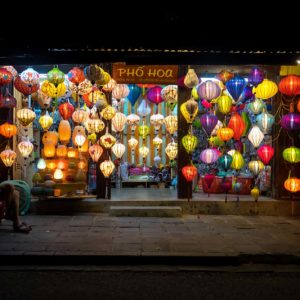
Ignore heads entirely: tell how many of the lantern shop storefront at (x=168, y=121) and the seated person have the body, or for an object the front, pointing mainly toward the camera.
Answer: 1

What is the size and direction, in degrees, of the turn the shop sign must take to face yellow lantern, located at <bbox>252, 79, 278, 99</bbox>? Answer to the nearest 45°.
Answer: approximately 90° to its left

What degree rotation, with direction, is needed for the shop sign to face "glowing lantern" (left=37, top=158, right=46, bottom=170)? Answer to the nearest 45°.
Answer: approximately 90° to its right

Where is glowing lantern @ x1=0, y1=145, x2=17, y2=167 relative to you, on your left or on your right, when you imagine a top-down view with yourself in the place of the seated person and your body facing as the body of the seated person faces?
on your left

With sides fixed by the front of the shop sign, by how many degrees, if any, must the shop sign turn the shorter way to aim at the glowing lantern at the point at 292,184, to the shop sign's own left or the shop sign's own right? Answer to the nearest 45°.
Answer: approximately 90° to the shop sign's own left

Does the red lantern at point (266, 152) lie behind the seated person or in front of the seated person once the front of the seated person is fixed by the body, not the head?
in front

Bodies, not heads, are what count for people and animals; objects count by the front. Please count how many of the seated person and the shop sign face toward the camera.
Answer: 1

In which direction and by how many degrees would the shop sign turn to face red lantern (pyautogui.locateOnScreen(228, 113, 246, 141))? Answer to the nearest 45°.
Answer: approximately 90° to its left

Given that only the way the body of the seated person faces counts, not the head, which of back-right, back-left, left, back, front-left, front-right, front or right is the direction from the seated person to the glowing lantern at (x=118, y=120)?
front-left

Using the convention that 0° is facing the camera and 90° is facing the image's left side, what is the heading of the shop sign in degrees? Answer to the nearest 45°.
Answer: approximately 0°

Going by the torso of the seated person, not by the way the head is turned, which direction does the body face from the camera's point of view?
to the viewer's right

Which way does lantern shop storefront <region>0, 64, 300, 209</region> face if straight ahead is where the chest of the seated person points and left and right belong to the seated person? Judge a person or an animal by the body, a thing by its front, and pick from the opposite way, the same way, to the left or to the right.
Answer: to the right

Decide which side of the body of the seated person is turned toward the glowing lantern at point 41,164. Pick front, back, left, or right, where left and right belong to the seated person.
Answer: left

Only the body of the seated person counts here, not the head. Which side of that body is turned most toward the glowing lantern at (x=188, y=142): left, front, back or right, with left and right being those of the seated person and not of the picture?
front

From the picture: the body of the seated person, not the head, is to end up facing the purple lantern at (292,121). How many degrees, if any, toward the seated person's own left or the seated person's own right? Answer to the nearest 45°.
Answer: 0° — they already face it

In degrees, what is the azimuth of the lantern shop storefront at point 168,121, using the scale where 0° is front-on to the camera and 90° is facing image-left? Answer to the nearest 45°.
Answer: approximately 0°

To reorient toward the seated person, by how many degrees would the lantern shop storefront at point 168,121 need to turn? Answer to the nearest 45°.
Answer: approximately 45° to its right

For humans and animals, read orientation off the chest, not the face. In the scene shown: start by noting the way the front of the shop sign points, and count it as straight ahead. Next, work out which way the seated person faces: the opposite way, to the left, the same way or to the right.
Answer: to the left
